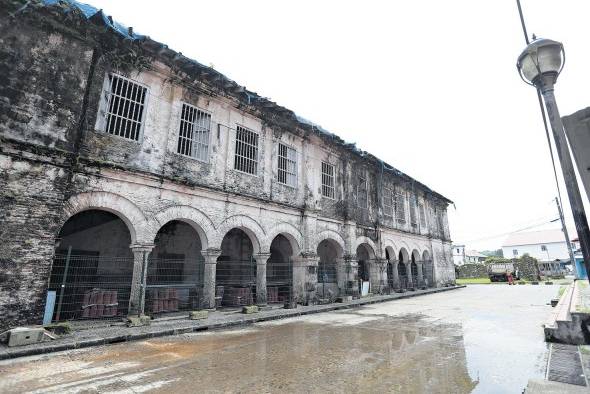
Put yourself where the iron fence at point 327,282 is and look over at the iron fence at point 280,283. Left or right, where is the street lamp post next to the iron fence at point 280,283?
left

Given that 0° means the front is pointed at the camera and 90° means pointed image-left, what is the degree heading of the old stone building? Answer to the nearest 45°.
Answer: approximately 315°

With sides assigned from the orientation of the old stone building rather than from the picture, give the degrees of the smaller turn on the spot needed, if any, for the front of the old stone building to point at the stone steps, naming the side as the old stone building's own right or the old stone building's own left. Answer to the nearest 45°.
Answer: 0° — it already faces it

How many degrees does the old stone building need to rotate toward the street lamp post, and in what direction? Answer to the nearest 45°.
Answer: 0° — it already faces it

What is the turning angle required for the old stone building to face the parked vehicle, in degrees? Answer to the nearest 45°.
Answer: approximately 90° to its left
